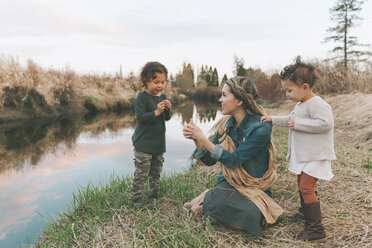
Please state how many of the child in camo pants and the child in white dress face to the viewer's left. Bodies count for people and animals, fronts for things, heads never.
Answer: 1

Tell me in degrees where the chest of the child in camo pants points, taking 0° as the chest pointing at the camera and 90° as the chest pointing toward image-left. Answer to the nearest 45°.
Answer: approximately 315°

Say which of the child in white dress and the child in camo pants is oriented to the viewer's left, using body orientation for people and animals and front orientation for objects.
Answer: the child in white dress

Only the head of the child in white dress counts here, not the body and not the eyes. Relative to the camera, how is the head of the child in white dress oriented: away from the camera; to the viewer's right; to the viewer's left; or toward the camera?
to the viewer's left

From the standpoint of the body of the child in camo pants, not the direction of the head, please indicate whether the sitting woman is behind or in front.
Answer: in front

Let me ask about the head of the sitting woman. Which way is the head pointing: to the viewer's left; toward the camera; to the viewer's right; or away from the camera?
to the viewer's left

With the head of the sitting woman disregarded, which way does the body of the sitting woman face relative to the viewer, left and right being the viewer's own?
facing the viewer and to the left of the viewer

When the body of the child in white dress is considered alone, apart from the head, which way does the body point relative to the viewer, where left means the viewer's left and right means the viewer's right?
facing to the left of the viewer

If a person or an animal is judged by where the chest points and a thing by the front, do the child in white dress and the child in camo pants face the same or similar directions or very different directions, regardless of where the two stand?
very different directions

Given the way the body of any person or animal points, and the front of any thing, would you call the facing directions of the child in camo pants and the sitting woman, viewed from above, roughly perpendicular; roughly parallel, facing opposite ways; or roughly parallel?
roughly perpendicular
